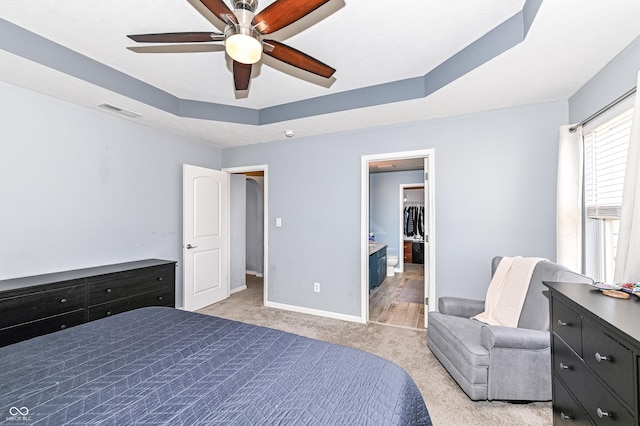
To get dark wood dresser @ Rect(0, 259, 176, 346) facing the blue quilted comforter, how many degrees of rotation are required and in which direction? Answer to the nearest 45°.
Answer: approximately 45° to its right

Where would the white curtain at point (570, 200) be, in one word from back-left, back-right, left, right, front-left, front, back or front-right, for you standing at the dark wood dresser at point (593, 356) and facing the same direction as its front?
back-right

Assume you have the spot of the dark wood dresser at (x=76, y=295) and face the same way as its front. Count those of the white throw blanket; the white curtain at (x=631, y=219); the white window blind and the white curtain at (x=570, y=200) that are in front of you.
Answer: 4

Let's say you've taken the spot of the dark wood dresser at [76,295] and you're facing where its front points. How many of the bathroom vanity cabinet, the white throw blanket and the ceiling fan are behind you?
0

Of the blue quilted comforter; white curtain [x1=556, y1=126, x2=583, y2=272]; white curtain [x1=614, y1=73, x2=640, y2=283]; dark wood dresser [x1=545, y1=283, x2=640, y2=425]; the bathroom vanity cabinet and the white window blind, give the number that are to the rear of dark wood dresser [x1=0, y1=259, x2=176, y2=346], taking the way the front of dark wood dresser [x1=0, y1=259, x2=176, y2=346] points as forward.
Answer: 0

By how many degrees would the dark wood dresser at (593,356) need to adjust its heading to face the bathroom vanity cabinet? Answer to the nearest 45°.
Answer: approximately 90° to its right

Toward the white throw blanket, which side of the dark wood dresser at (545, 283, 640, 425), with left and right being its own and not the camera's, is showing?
right

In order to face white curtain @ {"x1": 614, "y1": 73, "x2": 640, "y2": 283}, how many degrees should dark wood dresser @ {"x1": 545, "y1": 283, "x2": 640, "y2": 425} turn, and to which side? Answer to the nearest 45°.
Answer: approximately 135° to its right

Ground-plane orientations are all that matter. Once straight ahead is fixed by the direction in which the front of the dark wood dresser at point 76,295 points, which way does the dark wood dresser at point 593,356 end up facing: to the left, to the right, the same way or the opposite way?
the opposite way

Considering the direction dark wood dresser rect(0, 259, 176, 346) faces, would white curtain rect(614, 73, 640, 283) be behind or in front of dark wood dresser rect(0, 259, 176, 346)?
in front

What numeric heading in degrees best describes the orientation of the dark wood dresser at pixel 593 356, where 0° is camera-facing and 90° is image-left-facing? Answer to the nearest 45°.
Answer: approximately 45°

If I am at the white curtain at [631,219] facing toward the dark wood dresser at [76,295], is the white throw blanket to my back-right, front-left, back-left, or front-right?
front-right

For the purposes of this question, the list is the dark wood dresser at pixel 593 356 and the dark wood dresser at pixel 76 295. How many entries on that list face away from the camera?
0

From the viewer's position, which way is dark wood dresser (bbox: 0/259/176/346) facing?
facing the viewer and to the right of the viewer

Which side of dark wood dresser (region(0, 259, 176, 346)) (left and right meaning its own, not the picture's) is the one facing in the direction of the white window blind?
front

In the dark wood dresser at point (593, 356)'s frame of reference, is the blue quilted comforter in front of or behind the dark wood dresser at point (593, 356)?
in front

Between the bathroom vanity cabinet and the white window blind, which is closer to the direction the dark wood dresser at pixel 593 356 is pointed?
the bathroom vanity cabinet

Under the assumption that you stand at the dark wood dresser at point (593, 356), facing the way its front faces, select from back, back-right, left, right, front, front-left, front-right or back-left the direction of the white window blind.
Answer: back-right

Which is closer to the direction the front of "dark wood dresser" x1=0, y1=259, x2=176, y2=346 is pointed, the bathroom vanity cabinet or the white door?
the bathroom vanity cabinet
